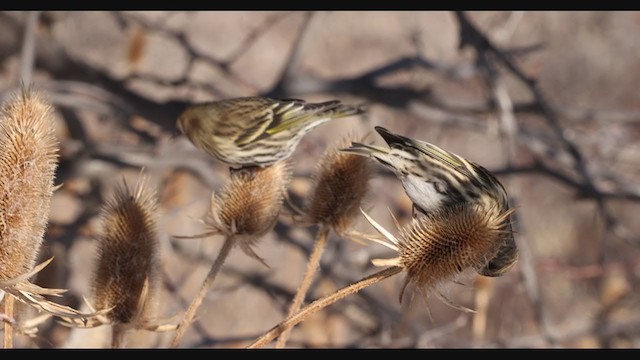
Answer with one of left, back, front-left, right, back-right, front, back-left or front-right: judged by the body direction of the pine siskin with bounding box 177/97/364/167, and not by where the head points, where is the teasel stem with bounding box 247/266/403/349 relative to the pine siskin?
left

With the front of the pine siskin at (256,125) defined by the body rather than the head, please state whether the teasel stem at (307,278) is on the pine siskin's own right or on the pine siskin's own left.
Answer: on the pine siskin's own left

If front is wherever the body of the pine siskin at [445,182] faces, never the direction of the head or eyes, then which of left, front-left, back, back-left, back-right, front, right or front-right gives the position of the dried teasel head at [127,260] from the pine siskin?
back

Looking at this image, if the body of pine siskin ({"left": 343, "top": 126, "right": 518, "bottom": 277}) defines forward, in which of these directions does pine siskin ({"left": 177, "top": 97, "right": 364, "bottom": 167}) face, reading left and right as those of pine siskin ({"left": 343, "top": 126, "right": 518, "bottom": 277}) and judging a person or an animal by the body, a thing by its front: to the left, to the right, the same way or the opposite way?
the opposite way

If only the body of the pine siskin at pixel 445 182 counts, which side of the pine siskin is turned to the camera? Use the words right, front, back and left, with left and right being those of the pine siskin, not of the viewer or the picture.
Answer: right

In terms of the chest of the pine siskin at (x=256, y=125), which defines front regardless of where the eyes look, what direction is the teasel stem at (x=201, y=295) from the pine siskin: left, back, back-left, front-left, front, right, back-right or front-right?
front

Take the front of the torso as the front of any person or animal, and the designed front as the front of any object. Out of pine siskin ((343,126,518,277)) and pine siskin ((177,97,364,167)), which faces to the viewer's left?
pine siskin ((177,97,364,167))

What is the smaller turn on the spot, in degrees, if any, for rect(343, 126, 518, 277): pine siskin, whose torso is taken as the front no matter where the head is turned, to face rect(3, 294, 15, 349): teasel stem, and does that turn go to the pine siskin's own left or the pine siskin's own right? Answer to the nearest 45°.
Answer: approximately 180°

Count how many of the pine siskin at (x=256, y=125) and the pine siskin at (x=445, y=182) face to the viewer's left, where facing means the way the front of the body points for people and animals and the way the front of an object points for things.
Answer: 1

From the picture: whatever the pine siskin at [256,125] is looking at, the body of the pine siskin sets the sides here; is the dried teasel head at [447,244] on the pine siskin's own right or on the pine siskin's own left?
on the pine siskin's own left

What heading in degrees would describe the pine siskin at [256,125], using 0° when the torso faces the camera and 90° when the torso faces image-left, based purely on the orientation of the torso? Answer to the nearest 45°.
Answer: approximately 90°

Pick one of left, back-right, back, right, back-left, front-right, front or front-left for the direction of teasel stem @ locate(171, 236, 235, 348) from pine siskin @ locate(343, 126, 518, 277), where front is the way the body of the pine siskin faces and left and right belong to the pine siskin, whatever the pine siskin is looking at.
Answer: back
